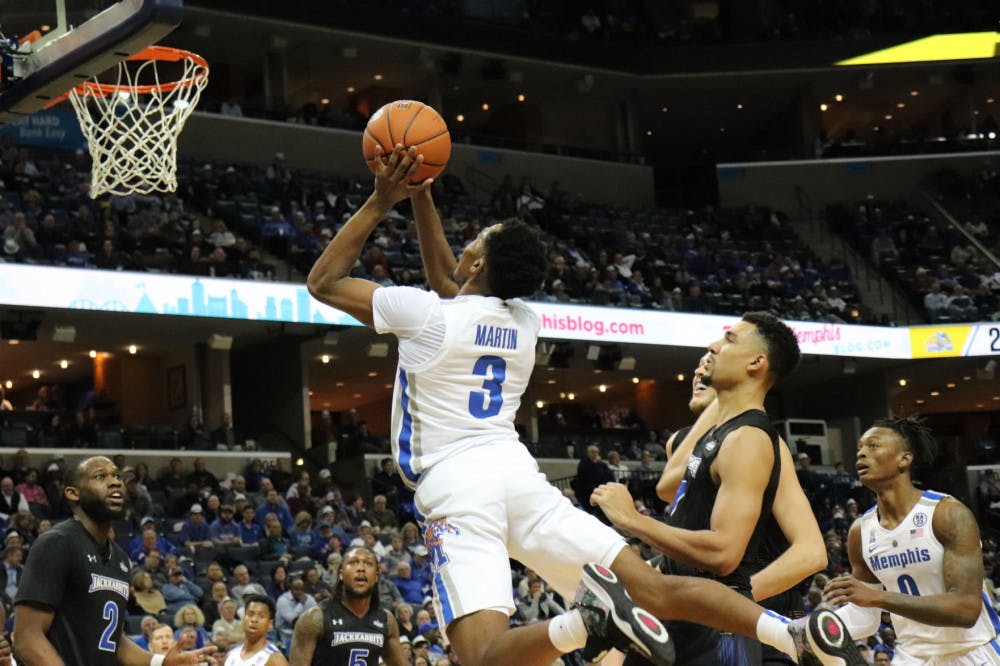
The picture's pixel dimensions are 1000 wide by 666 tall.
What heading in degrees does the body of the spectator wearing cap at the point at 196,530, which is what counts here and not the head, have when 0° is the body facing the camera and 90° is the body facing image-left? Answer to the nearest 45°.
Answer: approximately 0°

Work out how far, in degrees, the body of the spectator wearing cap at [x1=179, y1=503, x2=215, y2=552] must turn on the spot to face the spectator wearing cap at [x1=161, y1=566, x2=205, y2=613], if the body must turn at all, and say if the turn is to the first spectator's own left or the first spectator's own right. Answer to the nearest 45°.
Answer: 0° — they already face them

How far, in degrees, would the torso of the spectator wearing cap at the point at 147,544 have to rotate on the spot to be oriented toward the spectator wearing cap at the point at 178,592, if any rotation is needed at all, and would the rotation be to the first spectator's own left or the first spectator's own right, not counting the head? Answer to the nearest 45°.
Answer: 0° — they already face them

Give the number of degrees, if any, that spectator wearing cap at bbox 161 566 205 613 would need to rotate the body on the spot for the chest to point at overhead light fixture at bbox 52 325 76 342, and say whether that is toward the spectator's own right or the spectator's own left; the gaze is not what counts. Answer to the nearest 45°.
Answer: approximately 180°

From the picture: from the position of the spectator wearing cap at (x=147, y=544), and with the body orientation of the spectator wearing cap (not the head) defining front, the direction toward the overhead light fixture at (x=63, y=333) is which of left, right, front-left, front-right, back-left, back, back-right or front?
back

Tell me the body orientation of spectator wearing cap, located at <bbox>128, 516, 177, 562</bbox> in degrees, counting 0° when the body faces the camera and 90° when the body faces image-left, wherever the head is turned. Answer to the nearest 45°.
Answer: approximately 0°

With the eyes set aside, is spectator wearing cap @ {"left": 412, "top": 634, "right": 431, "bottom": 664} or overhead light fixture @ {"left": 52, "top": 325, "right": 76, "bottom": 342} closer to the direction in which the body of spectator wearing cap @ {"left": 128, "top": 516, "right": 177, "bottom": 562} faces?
the spectator wearing cap

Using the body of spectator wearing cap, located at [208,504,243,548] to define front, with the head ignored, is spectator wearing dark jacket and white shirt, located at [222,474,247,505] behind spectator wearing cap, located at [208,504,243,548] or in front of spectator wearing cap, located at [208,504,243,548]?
behind

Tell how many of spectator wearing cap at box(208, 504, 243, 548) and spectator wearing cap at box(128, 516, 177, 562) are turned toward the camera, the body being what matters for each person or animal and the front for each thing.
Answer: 2

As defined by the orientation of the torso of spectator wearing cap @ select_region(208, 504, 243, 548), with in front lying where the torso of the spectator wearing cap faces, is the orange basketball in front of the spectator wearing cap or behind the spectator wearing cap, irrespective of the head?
in front
